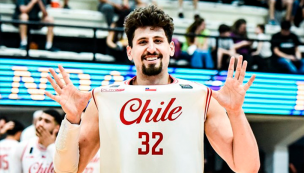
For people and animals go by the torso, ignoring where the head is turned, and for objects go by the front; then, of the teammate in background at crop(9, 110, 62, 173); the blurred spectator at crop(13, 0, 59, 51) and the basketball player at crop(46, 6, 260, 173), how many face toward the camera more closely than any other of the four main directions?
3

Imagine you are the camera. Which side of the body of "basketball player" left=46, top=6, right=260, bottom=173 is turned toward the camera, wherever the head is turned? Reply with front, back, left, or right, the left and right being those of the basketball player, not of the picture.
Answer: front

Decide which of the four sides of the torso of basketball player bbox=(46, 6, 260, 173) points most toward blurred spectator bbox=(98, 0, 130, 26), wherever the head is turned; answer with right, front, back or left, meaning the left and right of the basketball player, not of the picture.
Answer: back

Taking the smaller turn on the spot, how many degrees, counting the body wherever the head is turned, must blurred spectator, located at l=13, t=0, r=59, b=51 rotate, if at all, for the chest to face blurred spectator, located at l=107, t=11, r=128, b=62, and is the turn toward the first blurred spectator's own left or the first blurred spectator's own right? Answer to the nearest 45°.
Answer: approximately 90° to the first blurred spectator's own left

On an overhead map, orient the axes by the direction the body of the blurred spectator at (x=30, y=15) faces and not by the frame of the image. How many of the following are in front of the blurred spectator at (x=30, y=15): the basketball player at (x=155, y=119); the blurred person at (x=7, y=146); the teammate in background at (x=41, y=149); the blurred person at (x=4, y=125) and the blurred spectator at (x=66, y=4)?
4

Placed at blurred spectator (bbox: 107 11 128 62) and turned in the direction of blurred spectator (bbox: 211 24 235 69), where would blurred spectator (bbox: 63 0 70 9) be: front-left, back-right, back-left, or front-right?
back-left

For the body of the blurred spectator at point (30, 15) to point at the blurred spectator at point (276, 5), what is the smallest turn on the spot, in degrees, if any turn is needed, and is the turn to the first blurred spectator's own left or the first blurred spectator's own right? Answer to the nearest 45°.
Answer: approximately 90° to the first blurred spectator's own left

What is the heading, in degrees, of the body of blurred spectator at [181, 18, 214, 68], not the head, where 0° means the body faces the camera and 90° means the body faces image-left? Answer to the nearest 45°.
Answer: approximately 315°

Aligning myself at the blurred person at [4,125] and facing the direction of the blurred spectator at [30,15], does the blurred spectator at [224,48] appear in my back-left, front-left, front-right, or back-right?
front-right

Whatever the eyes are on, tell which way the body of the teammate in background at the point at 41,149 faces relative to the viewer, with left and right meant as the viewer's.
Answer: facing the viewer

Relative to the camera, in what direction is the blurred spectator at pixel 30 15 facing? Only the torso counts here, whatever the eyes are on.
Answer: toward the camera

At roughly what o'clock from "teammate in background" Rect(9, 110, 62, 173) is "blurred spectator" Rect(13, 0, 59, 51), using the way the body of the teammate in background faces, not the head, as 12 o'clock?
The blurred spectator is roughly at 6 o'clock from the teammate in background.

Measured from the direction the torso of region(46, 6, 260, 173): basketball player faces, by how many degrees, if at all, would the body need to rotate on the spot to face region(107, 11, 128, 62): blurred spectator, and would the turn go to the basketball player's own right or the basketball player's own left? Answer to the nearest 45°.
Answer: approximately 180°

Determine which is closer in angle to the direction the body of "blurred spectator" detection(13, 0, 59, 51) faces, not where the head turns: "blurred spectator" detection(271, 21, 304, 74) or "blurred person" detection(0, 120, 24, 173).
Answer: the blurred person
